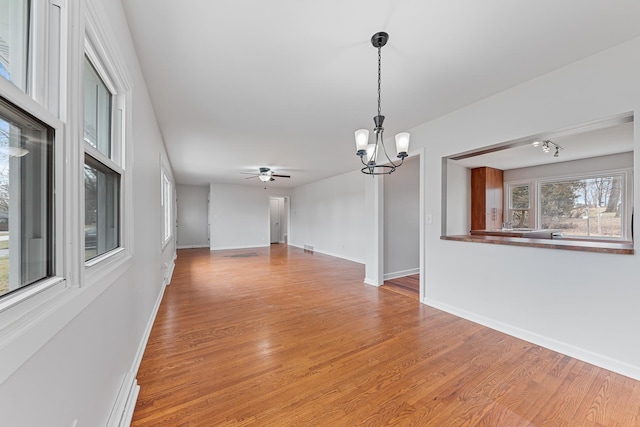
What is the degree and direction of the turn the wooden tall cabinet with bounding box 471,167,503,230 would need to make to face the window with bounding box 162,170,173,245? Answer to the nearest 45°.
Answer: approximately 90° to its right

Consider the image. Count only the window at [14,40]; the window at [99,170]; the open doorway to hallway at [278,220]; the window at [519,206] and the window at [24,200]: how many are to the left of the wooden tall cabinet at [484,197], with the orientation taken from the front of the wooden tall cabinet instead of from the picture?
1

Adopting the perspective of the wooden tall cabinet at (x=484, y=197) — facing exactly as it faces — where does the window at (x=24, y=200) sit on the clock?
The window is roughly at 2 o'clock from the wooden tall cabinet.

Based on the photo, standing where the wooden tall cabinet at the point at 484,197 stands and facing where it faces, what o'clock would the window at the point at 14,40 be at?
The window is roughly at 2 o'clock from the wooden tall cabinet.

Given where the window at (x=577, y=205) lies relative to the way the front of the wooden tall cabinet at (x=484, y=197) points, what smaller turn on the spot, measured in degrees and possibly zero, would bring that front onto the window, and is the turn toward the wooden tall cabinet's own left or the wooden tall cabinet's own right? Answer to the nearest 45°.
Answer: approximately 45° to the wooden tall cabinet's own left

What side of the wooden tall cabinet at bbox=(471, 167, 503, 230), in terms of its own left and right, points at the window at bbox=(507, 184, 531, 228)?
left

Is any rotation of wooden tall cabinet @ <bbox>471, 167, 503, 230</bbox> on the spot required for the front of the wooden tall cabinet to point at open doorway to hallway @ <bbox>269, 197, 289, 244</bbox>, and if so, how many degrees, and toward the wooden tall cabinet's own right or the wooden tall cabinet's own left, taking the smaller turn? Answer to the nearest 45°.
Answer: approximately 135° to the wooden tall cabinet's own right

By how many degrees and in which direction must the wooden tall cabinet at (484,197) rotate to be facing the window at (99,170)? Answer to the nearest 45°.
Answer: approximately 45° to its right

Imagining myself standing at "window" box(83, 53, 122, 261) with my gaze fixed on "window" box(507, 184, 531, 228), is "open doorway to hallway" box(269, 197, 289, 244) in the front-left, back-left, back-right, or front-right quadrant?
front-left

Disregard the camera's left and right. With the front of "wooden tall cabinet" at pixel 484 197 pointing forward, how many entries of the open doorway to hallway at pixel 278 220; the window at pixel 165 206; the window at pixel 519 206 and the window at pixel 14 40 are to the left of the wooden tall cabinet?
1

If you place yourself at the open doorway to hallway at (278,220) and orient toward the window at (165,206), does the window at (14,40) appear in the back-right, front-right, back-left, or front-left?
front-left

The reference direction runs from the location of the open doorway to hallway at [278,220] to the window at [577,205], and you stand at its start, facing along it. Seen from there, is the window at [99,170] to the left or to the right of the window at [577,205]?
right

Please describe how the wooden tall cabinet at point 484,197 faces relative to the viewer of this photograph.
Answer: facing the viewer and to the right of the viewer
